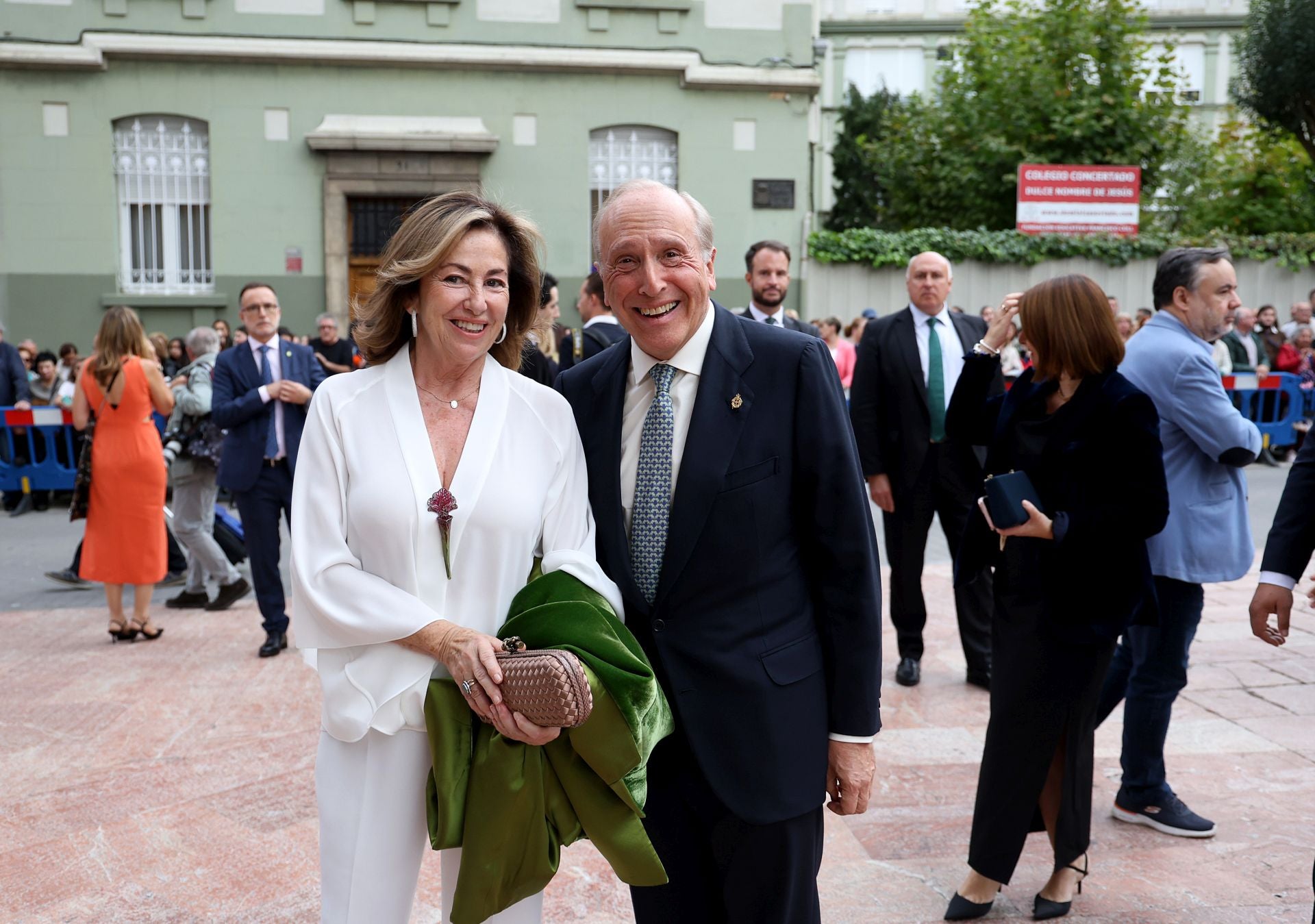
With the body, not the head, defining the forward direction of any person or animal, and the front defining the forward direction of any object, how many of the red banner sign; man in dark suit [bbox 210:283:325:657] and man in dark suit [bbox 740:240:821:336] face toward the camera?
3

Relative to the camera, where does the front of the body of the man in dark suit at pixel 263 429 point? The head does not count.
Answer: toward the camera

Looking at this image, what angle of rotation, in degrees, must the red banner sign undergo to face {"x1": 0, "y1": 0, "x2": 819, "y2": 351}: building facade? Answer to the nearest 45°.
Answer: approximately 45° to its right

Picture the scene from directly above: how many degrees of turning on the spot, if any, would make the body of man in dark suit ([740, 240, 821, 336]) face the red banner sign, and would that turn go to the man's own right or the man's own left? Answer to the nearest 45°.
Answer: approximately 180°

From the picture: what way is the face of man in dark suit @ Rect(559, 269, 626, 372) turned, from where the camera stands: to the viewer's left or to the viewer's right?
to the viewer's left

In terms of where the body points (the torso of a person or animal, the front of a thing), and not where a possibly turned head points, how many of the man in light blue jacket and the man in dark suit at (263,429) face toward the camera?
1

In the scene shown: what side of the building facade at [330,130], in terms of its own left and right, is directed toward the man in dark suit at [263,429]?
front

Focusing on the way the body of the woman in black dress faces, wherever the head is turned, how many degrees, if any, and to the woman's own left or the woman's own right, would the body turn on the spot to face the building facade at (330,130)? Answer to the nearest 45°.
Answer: approximately 90° to the woman's own right

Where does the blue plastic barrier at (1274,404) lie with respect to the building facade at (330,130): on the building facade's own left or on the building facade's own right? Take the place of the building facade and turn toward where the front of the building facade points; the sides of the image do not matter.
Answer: on the building facade's own left

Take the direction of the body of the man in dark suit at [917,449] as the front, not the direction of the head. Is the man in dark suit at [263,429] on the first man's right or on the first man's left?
on the first man's right

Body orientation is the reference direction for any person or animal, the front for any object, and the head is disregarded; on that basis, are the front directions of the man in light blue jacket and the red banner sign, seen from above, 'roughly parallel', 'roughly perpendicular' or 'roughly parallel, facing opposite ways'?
roughly perpendicular
